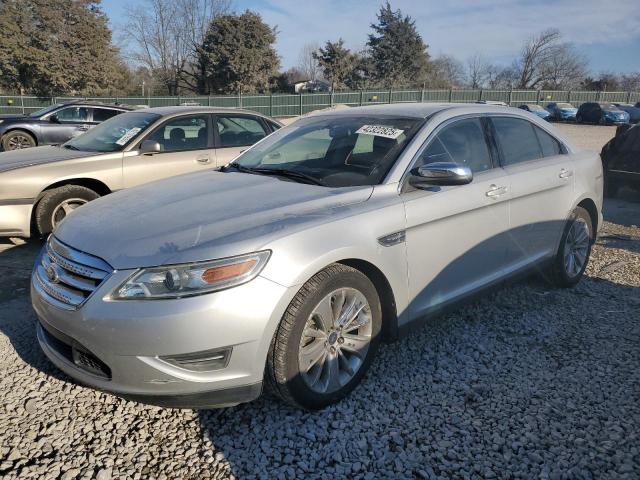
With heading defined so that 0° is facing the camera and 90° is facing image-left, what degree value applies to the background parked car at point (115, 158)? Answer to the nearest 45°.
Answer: approximately 45°

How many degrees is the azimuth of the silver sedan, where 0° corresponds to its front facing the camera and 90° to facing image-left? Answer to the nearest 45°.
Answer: approximately 45°

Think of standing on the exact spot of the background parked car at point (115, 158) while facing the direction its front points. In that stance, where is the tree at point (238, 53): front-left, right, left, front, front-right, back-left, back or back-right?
back-right

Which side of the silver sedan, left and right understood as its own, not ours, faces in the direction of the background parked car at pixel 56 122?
right

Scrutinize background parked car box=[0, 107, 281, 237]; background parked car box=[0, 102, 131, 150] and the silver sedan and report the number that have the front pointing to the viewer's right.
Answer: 0

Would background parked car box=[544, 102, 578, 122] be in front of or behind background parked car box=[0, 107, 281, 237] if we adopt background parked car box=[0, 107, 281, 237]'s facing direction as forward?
behind

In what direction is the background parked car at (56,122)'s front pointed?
to the viewer's left

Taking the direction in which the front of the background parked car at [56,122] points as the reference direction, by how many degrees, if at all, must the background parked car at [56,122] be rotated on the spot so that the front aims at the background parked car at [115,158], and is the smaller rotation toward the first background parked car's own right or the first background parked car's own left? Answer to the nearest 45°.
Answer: approximately 90° to the first background parked car's own left

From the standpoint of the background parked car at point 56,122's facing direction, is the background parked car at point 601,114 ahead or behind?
behind

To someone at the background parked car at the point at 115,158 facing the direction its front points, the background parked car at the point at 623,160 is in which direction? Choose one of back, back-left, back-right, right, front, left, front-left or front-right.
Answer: back-left

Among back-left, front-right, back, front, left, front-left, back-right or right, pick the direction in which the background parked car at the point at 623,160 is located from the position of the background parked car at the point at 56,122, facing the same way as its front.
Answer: back-left

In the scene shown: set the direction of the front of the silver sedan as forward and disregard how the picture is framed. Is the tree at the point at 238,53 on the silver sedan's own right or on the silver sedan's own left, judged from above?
on the silver sedan's own right
